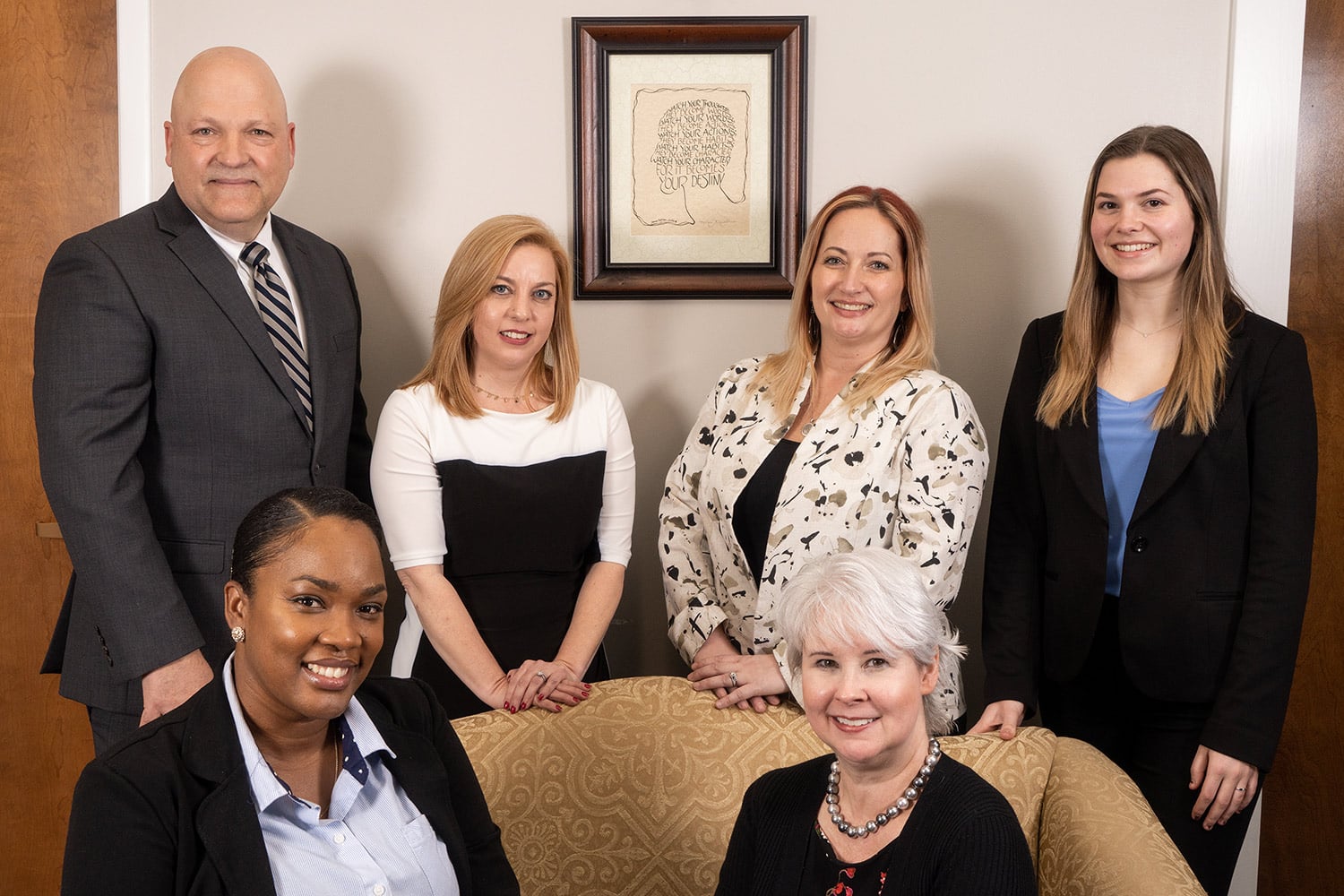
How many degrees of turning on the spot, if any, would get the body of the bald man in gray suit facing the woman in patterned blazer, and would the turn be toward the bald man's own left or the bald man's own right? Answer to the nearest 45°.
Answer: approximately 45° to the bald man's own left

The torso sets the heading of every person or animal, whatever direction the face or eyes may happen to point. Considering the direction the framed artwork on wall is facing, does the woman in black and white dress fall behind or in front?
in front

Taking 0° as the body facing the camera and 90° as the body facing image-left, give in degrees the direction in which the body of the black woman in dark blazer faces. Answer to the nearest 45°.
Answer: approximately 315°

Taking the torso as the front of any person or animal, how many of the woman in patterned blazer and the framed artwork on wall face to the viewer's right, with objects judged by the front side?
0

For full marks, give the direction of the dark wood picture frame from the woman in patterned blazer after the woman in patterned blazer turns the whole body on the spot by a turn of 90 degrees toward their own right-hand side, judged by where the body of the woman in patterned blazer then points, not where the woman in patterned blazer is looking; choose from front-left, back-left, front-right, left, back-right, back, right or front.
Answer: front
